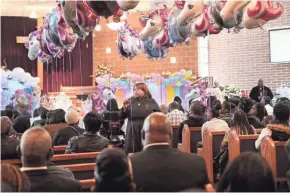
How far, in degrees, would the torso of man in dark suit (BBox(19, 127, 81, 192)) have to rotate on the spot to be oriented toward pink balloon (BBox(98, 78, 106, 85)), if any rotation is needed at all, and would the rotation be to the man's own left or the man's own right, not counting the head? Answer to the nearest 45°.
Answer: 0° — they already face it

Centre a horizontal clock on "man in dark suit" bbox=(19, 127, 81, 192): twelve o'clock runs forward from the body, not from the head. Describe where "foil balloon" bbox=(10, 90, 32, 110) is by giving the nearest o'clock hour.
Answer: The foil balloon is roughly at 12 o'clock from the man in dark suit.

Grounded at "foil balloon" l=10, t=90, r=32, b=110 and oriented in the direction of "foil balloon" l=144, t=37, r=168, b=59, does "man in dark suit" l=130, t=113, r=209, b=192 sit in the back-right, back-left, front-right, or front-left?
front-right

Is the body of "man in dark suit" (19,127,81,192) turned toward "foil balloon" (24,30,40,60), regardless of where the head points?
yes

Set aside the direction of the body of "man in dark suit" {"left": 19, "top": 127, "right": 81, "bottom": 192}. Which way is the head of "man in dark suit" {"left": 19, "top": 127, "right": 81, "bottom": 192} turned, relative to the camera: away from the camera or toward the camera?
away from the camera

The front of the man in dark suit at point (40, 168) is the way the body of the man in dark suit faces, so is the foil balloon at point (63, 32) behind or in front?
in front

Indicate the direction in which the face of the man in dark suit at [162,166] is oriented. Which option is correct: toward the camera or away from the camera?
away from the camera

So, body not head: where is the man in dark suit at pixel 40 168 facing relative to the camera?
away from the camera

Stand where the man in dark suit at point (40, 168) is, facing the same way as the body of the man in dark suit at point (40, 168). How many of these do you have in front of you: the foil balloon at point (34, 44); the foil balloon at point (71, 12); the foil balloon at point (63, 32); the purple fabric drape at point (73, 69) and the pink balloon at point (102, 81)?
5

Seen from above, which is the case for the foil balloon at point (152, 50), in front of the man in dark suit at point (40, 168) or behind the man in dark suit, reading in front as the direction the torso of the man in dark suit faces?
in front

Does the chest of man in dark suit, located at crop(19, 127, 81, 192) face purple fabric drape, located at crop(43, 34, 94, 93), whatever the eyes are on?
yes

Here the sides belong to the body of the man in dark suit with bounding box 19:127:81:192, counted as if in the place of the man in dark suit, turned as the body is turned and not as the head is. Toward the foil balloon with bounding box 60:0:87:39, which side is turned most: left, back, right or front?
front
